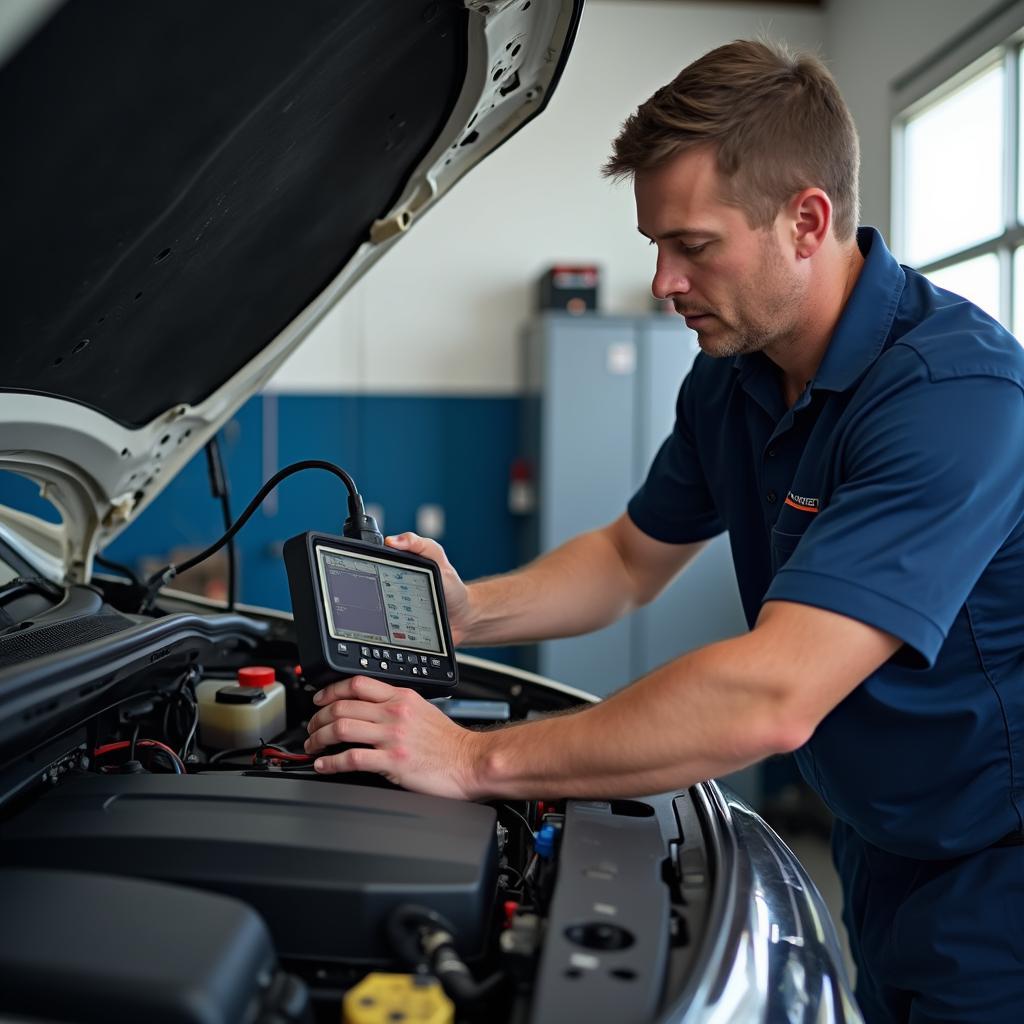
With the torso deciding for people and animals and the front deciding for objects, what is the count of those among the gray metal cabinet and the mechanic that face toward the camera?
1

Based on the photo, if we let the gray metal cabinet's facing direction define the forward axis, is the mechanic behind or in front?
in front

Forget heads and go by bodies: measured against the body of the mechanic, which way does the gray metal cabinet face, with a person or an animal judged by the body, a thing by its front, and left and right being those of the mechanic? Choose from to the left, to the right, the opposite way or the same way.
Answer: to the left

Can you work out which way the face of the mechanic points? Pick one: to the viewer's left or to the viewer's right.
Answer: to the viewer's left

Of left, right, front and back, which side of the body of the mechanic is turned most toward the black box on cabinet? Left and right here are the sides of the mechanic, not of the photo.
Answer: right

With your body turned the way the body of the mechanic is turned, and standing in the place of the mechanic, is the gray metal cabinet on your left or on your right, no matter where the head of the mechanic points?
on your right

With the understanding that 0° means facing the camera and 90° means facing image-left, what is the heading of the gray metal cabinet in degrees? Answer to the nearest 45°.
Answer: approximately 0°

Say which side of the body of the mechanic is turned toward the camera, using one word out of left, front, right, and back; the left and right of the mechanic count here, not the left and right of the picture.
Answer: left
